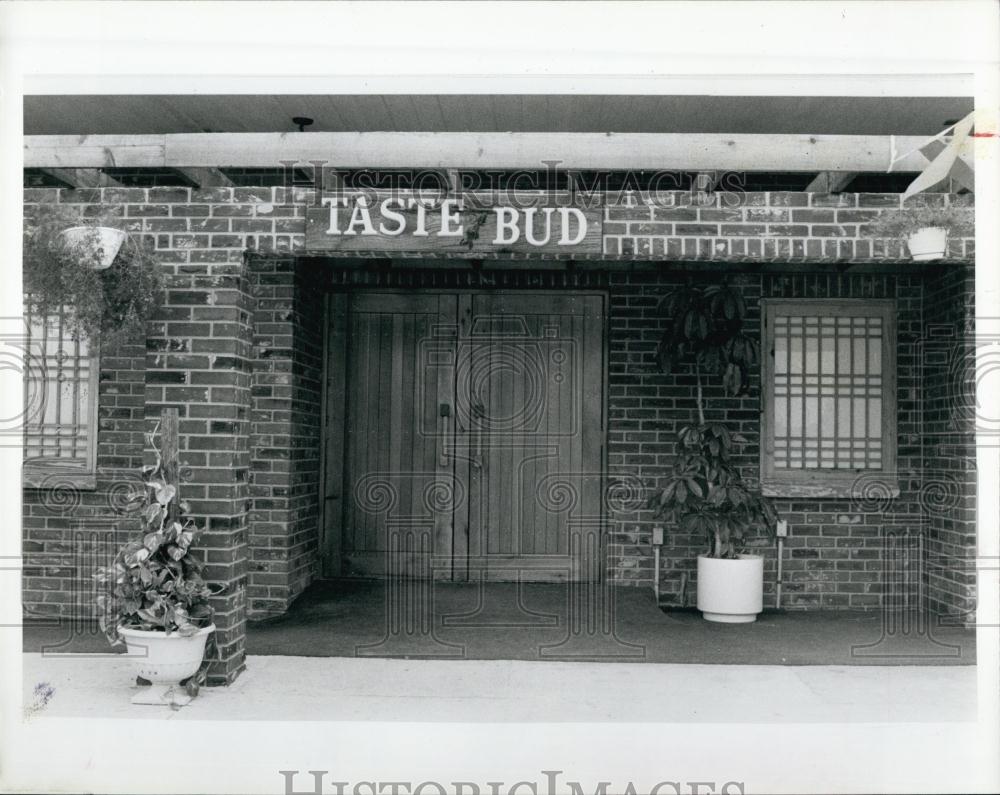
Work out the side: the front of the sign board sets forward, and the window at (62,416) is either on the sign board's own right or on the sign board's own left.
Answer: on the sign board's own right

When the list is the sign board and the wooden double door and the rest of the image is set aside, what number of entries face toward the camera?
2

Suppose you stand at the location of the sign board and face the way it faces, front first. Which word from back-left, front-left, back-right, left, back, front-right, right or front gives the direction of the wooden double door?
back

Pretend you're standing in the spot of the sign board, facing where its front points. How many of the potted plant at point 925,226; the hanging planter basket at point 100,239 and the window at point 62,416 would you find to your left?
1

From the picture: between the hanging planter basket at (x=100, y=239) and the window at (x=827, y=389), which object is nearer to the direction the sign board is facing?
the hanging planter basket

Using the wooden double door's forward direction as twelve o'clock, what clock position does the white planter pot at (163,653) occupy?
The white planter pot is roughly at 1 o'clock from the wooden double door.

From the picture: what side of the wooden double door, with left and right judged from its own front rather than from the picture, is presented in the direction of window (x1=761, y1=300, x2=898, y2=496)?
left

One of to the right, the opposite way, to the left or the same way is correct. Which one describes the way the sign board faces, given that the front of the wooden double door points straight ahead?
the same way

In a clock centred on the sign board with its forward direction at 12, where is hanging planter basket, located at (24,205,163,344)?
The hanging planter basket is roughly at 3 o'clock from the sign board.

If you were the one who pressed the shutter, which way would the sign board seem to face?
facing the viewer

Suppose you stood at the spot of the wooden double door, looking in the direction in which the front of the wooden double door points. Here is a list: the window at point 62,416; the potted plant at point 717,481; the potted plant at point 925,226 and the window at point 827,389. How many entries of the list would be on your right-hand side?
1

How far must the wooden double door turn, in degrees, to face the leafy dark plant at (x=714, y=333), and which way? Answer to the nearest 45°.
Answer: approximately 45° to its left

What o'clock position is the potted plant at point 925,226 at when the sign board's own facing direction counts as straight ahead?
The potted plant is roughly at 9 o'clock from the sign board.

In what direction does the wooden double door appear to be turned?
toward the camera

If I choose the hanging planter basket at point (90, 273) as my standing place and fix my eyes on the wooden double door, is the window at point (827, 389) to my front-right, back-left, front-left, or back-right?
front-right
